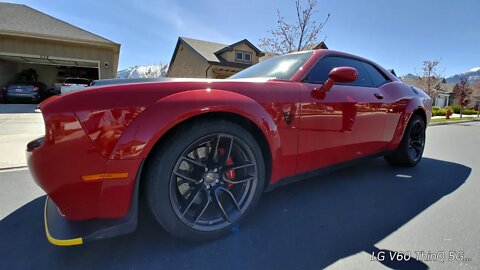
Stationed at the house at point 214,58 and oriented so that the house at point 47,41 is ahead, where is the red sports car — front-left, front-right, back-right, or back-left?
front-left

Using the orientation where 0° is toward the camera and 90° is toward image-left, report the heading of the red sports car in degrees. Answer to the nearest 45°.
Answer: approximately 45°

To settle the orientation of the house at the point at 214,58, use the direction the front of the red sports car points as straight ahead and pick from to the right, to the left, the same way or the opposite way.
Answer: to the left

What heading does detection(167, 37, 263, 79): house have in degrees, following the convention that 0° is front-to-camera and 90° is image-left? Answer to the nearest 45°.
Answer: approximately 315°

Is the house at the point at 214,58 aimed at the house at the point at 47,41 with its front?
no

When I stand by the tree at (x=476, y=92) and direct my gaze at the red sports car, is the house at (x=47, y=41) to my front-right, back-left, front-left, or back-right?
front-right

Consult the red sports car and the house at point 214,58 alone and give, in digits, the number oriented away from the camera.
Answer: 0

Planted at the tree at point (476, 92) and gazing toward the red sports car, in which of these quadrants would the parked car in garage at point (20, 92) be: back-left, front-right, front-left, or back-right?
front-right

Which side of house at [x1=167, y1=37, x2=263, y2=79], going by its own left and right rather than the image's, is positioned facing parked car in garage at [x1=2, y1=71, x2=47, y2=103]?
right

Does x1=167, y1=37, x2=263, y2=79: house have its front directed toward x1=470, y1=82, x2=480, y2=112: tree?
no

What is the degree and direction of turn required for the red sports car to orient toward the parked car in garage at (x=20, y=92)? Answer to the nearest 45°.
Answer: approximately 90° to its right

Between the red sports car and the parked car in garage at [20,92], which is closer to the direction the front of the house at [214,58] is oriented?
the red sports car

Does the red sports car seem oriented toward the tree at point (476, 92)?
no
